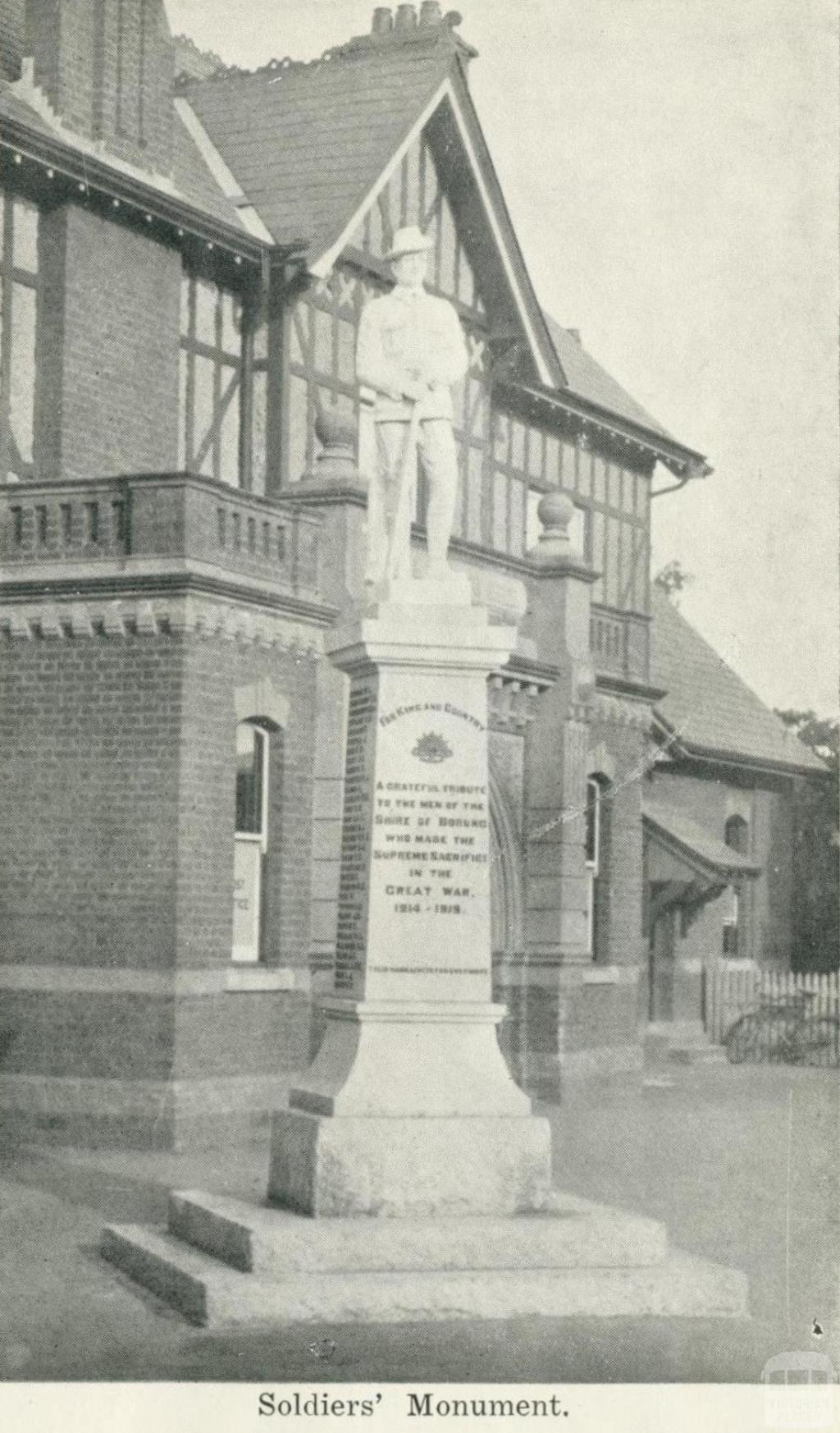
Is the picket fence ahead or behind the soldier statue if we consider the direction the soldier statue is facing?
behind

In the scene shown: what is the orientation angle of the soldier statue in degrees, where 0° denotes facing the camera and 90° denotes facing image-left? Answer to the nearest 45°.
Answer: approximately 0°

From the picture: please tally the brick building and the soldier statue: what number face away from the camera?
0

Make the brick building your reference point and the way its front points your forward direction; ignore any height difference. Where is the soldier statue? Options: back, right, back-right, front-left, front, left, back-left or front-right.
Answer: front-right

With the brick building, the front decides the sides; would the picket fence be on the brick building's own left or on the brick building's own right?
on the brick building's own left
